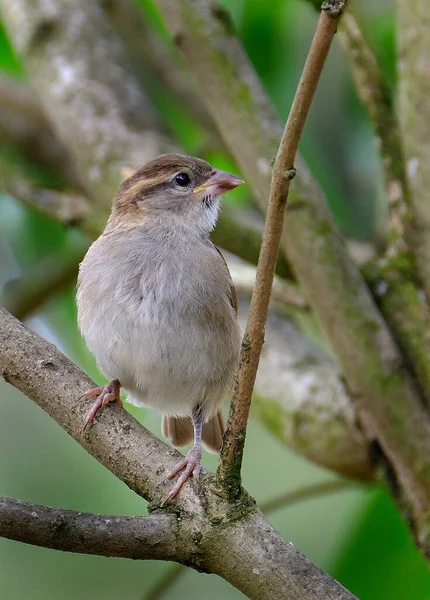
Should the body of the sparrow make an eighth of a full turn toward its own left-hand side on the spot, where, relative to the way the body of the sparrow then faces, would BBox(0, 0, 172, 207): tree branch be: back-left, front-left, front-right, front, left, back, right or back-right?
back

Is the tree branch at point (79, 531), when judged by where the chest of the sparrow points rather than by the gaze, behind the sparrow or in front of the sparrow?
in front

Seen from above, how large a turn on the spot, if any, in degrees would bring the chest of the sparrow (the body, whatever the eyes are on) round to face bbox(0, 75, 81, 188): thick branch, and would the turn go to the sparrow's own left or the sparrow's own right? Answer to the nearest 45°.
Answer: approximately 135° to the sparrow's own right

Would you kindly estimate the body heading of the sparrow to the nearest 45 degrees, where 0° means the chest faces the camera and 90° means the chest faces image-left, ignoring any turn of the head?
approximately 0°

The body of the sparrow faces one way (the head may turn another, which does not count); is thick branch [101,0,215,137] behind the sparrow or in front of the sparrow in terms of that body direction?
behind
